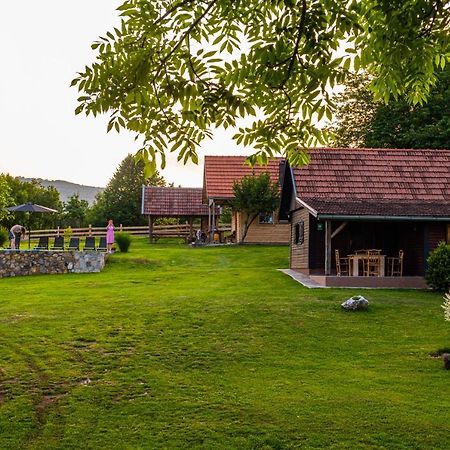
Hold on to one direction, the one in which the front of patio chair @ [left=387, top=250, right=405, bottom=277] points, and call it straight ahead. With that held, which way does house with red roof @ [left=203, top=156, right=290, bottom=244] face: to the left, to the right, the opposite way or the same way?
to the left

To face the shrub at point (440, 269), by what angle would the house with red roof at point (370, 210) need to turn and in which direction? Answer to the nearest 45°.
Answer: approximately 45° to its left

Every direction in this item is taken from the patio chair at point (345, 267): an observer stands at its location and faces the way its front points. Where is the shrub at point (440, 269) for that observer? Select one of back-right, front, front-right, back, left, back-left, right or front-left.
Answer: front-right

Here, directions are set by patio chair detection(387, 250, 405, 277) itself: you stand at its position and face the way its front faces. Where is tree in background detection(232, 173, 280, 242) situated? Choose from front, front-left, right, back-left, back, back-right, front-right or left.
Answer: front-right

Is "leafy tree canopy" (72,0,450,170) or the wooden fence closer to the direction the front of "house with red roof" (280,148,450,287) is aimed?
the leafy tree canopy

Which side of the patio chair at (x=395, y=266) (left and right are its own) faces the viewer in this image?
left

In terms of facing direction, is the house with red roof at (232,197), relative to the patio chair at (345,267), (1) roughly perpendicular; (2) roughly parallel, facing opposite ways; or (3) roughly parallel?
roughly perpendicular

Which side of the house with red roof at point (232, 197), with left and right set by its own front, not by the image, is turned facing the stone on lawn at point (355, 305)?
front

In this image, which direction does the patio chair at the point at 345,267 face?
to the viewer's right

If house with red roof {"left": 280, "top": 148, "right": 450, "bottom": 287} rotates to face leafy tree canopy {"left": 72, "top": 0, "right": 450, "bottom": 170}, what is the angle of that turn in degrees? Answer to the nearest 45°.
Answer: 0° — it already faces it

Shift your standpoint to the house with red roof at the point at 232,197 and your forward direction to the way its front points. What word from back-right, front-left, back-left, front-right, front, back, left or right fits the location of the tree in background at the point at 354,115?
back-left

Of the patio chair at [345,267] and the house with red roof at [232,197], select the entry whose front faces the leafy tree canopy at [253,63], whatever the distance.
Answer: the house with red roof

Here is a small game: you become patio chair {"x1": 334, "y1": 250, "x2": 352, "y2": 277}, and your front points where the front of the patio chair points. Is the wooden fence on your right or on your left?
on your left

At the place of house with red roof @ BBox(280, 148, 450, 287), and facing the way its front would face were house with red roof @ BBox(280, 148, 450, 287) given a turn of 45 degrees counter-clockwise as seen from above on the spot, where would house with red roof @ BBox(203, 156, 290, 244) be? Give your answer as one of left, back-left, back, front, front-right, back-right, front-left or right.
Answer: back

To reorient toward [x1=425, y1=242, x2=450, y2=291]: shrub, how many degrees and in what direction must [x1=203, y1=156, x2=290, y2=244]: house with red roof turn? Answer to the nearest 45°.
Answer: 0° — it already faces it
